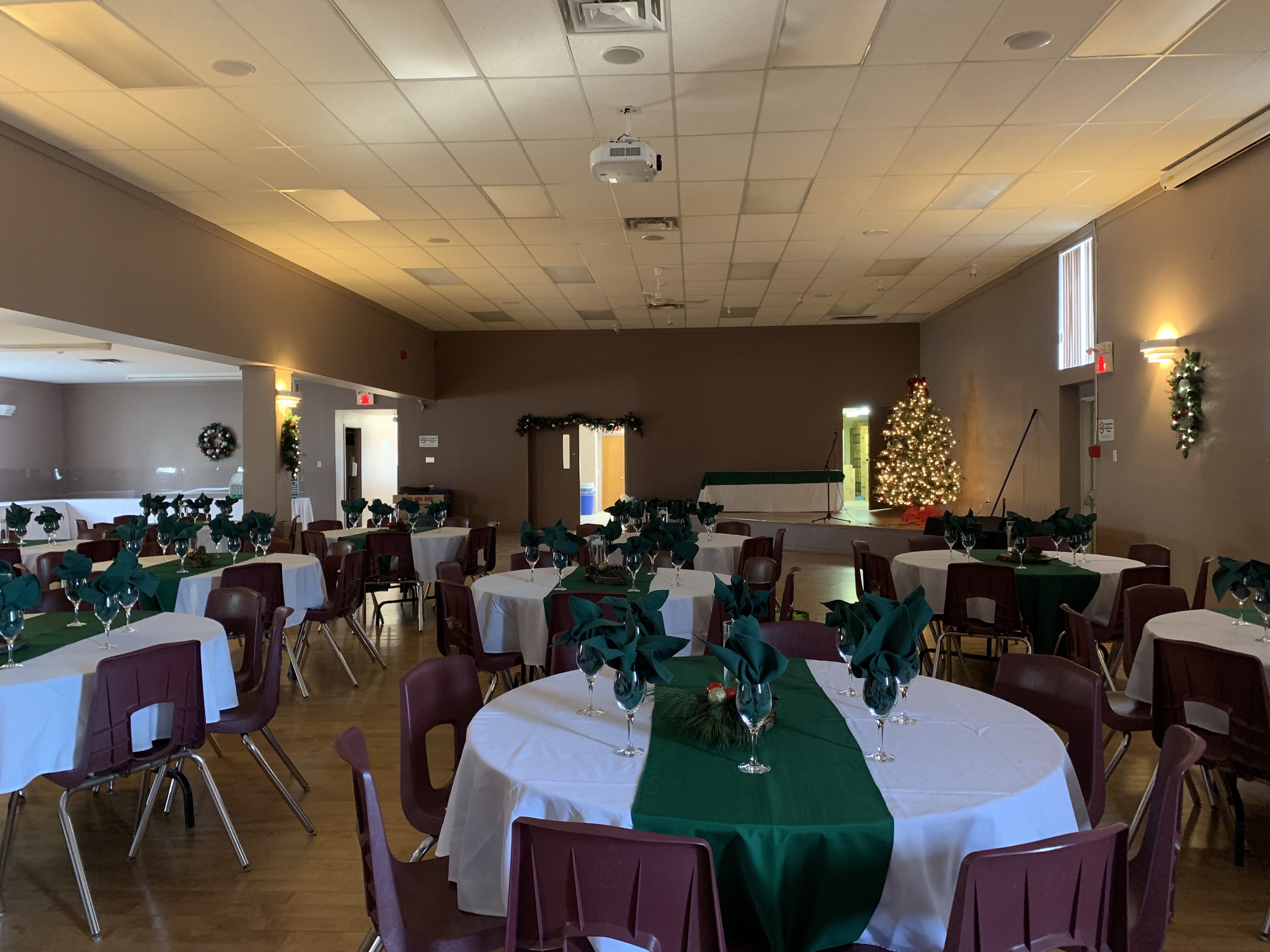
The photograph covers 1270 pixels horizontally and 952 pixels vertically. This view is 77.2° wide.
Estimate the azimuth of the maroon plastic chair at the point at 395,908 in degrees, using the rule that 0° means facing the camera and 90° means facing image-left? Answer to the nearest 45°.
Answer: approximately 270°

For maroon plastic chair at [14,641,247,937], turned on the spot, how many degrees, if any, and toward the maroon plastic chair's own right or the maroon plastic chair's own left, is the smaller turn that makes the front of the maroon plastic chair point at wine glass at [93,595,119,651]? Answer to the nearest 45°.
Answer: approximately 45° to the maroon plastic chair's own right

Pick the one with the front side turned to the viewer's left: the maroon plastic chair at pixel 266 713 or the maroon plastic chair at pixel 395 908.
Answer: the maroon plastic chair at pixel 266 713

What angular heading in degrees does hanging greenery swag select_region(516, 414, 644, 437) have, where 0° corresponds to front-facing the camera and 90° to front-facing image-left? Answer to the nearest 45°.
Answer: approximately 0°

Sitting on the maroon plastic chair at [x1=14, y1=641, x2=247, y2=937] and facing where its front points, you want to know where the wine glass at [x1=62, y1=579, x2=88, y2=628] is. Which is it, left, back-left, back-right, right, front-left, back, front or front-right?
front-right

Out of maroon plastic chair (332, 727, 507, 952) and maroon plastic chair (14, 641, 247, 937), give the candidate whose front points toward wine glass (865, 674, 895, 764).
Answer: maroon plastic chair (332, 727, 507, 952)

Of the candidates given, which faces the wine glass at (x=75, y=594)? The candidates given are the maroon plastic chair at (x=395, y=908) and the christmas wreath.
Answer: the christmas wreath

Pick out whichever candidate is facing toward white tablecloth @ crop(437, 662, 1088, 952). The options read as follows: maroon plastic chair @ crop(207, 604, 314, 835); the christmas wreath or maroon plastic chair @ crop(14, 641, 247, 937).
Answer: the christmas wreath

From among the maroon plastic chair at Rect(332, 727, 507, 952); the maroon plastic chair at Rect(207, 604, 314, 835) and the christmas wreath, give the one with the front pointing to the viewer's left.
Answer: the maroon plastic chair at Rect(207, 604, 314, 835)
